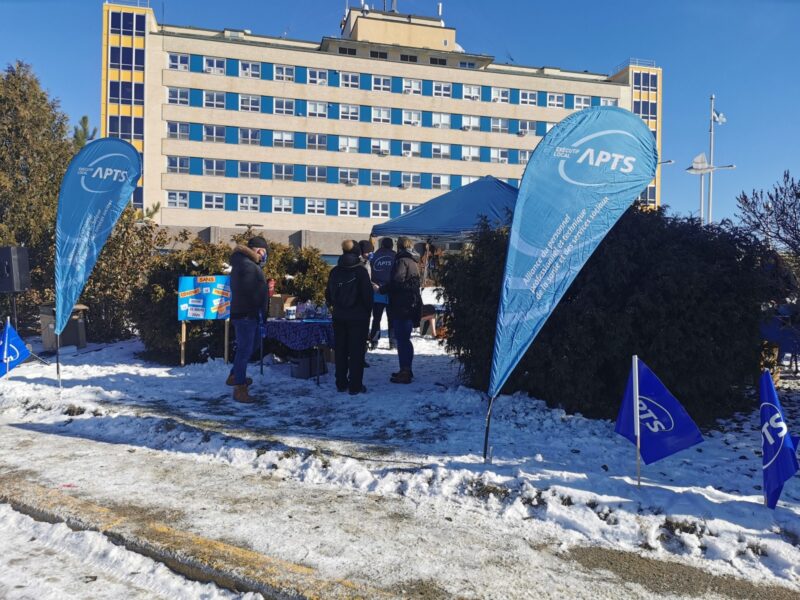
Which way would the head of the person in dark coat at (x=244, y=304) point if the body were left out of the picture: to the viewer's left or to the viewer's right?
to the viewer's right

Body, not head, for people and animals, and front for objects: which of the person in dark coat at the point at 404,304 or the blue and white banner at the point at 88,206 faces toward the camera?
the blue and white banner

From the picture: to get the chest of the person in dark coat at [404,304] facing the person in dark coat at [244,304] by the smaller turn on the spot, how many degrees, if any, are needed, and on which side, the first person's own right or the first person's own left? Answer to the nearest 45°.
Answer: approximately 90° to the first person's own left

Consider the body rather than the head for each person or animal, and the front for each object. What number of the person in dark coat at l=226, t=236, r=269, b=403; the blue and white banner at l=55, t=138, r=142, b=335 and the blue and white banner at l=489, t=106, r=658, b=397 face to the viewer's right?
1

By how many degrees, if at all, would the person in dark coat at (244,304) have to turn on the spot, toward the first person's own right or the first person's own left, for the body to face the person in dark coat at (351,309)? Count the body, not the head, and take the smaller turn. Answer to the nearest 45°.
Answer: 0° — they already face them

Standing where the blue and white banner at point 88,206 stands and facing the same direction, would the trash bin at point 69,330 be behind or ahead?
behind

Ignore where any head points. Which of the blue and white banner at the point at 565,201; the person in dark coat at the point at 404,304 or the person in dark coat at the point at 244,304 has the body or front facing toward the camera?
the blue and white banner

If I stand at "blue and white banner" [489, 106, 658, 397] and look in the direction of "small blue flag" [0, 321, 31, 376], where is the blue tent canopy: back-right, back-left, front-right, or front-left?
front-right

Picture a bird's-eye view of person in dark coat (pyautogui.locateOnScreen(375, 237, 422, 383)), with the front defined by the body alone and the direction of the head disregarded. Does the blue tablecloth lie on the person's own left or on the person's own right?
on the person's own left

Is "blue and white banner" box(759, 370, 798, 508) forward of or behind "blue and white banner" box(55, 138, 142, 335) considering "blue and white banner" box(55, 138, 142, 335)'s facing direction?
forward

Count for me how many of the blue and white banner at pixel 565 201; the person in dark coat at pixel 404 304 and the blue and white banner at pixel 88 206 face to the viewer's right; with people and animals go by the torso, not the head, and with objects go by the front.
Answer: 0

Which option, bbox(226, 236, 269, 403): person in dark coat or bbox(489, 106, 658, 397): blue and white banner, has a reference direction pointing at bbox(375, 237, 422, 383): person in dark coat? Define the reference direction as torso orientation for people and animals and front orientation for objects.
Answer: bbox(226, 236, 269, 403): person in dark coat

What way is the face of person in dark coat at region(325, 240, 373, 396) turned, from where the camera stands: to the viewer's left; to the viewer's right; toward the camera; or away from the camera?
away from the camera

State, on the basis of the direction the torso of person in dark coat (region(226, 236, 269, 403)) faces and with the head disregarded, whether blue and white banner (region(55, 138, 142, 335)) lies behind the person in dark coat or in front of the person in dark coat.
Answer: behind

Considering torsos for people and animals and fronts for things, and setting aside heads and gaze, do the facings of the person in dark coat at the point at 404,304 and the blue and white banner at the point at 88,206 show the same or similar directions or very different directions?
very different directions

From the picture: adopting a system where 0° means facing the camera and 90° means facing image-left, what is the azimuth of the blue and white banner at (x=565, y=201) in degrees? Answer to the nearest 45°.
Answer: approximately 0°

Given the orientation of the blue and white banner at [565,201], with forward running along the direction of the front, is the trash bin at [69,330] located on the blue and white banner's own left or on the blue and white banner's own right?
on the blue and white banner's own right

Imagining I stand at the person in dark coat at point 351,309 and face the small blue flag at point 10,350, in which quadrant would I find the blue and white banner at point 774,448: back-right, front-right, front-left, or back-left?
back-left

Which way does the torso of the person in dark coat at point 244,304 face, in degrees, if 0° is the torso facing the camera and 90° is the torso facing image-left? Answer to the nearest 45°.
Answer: approximately 270°
